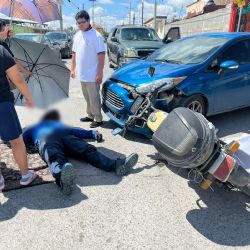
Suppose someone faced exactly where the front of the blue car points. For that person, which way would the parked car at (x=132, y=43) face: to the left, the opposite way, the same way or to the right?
to the left

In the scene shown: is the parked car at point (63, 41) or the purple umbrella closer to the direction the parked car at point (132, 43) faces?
the purple umbrella

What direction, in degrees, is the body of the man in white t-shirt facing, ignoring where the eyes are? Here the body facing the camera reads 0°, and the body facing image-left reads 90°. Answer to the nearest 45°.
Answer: approximately 45°

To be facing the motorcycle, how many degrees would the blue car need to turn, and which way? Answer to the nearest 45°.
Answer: approximately 45° to its left

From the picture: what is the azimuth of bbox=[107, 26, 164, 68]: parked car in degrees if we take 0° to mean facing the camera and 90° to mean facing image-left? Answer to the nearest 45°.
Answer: approximately 315°

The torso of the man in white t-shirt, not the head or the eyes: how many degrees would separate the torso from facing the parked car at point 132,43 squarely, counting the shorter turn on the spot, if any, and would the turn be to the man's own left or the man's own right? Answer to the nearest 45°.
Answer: approximately 135° to the man's own right

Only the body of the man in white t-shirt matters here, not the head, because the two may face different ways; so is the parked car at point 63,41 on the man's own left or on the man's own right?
on the man's own right

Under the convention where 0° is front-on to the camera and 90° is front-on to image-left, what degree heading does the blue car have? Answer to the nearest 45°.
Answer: approximately 45°

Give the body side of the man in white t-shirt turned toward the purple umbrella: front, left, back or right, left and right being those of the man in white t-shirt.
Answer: front

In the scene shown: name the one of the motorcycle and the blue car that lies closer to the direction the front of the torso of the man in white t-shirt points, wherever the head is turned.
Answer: the motorcycle
